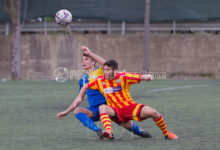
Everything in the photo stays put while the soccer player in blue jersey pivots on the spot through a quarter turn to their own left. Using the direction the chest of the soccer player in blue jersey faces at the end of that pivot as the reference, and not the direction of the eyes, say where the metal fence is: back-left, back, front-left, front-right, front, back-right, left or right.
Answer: back-left

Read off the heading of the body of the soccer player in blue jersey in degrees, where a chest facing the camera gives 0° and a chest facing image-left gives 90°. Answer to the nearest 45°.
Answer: approximately 45°
